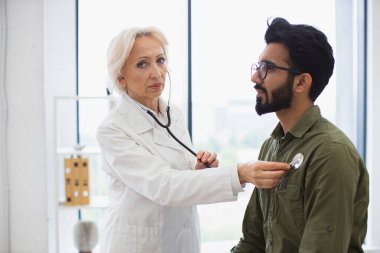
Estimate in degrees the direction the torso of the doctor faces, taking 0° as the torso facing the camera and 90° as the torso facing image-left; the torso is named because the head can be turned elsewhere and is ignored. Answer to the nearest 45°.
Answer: approximately 315°

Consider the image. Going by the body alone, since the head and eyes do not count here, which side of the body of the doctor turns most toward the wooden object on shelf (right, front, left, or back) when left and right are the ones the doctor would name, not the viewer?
back

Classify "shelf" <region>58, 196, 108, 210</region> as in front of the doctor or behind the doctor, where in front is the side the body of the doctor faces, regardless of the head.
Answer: behind
